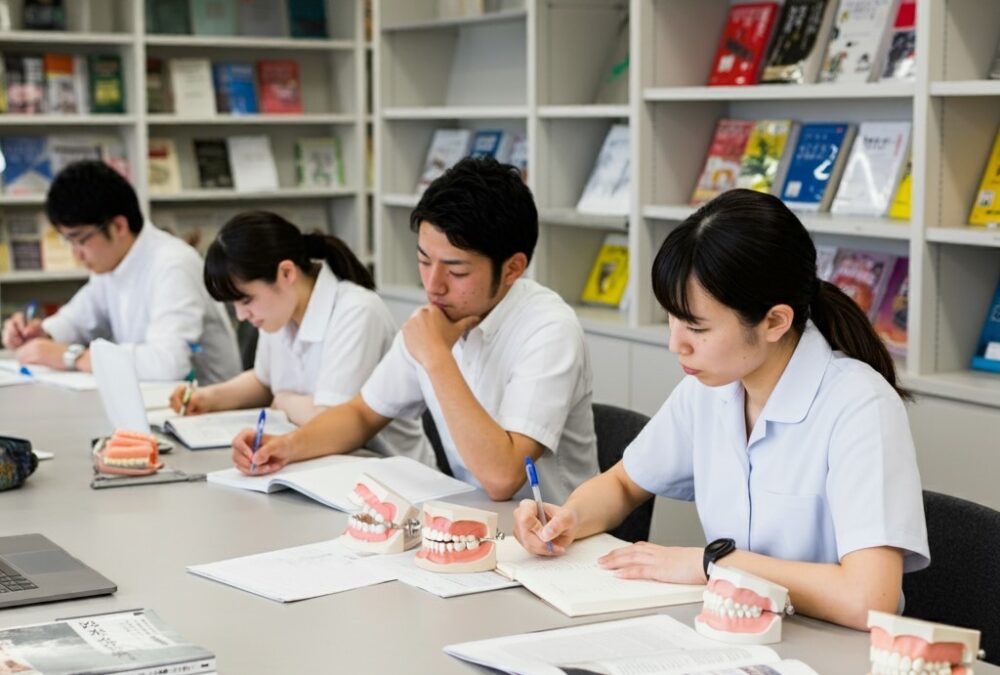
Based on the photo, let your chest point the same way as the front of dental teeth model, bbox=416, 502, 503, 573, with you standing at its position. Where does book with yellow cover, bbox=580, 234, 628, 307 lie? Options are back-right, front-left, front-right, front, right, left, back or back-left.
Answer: back-right

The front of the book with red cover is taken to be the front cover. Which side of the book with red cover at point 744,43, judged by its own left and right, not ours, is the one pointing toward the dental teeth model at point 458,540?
front

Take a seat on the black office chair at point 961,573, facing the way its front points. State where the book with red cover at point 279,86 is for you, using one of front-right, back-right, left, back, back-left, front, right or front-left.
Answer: right

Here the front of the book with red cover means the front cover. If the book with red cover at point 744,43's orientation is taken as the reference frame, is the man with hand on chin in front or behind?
in front

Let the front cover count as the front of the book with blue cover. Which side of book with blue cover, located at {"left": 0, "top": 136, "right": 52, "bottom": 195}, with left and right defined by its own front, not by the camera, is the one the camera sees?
front

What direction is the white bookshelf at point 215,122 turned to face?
toward the camera

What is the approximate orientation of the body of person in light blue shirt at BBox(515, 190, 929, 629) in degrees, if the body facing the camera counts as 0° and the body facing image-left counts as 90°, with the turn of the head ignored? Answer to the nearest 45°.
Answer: approximately 45°

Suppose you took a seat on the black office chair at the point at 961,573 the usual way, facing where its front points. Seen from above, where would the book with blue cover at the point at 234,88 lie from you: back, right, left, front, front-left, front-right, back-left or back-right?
right

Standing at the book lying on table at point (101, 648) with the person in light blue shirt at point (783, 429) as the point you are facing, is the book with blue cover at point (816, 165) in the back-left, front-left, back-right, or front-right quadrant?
front-left

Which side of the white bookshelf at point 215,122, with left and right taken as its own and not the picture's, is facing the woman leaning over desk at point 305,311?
front

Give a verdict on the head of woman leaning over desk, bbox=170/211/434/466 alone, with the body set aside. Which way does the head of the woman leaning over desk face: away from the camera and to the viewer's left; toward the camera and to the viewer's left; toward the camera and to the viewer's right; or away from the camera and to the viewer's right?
toward the camera and to the viewer's left

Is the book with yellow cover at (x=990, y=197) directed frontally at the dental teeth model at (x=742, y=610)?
yes

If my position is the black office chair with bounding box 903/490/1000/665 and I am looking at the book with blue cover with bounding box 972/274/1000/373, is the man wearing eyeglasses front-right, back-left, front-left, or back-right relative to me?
front-left

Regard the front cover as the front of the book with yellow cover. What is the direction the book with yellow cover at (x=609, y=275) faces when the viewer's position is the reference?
facing the viewer

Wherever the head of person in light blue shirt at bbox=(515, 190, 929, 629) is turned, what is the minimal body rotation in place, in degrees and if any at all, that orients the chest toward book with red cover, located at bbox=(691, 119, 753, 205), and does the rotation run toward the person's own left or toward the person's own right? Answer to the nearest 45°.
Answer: approximately 135° to the person's own right

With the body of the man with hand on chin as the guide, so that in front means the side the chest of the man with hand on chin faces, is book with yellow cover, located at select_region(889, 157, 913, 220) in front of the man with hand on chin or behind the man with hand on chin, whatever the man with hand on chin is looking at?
behind

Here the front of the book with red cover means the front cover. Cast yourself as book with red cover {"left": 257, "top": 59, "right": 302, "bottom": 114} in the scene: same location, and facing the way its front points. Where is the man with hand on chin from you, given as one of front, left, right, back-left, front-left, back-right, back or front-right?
front

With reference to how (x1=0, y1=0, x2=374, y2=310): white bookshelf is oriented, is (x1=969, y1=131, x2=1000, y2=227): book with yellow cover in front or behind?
in front

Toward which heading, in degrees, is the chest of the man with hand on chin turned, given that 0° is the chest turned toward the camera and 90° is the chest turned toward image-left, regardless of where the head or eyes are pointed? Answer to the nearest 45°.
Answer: approximately 45°
